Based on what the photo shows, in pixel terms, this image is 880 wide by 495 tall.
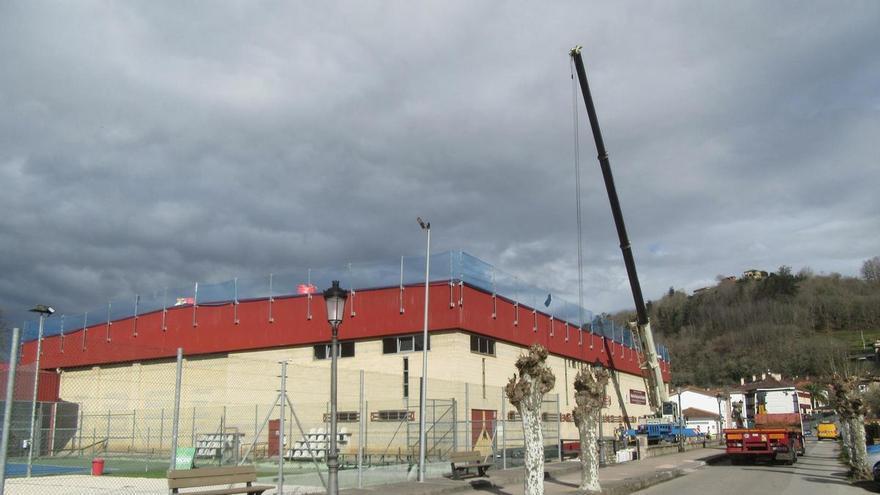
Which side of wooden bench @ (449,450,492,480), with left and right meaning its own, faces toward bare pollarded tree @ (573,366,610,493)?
front

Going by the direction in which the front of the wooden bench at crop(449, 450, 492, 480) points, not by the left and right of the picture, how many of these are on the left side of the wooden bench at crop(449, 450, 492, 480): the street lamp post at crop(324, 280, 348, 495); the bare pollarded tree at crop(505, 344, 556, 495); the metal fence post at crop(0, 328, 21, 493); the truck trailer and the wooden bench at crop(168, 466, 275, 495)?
1

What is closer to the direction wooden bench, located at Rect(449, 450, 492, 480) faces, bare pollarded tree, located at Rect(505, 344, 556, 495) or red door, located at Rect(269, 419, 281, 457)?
the bare pollarded tree

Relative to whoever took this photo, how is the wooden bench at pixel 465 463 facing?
facing the viewer and to the right of the viewer

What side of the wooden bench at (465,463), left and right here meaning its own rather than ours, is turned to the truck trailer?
left

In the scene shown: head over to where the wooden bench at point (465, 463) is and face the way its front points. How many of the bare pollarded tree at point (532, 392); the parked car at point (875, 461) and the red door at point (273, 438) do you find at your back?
1

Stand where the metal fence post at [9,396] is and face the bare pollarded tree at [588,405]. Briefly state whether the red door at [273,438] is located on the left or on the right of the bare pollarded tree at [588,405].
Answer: left

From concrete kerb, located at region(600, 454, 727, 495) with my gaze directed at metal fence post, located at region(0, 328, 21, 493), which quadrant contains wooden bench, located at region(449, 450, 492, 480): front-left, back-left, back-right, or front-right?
front-right

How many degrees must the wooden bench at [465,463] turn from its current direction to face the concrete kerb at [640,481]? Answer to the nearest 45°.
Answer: approximately 45° to its left

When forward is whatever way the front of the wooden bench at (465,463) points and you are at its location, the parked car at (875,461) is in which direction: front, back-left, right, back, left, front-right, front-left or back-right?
front-left

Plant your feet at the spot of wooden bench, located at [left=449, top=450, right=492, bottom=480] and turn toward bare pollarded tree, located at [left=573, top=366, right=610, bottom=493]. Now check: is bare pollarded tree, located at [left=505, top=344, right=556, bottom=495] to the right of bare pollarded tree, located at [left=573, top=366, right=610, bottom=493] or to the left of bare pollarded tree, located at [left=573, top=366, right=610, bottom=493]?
right

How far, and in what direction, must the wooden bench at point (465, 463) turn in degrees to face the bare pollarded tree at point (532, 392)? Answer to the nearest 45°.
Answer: approximately 45° to its right

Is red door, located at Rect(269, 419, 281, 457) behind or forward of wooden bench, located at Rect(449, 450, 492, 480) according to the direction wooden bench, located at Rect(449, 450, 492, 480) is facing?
behind

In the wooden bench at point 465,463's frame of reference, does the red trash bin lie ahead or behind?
behind
